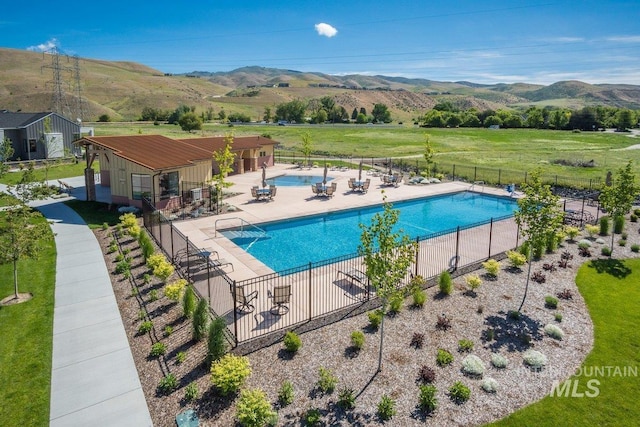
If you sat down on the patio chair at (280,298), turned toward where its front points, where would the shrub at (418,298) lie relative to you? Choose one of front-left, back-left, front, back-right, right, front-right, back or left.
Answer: back-right

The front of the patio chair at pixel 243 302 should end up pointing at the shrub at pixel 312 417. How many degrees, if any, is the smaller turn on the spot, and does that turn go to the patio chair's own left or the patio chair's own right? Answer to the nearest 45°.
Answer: approximately 135° to the patio chair's own right

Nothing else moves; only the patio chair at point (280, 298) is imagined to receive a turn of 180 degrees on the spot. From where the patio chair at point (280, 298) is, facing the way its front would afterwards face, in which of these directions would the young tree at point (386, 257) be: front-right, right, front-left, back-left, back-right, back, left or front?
front

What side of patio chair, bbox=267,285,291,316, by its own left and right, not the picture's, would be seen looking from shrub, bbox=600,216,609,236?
right

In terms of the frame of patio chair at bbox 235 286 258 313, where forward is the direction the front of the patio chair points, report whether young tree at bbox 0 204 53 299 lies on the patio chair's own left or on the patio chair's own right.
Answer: on the patio chair's own left

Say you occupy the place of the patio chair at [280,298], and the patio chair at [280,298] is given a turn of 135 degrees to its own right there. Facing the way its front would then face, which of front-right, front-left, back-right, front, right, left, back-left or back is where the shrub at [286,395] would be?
right

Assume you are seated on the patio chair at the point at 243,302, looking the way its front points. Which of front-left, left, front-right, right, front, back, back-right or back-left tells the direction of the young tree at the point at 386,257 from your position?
right
